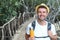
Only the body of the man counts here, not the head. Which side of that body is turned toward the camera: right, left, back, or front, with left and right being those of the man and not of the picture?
front
